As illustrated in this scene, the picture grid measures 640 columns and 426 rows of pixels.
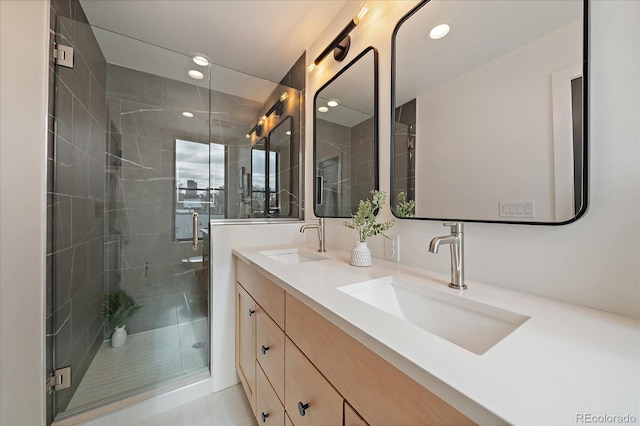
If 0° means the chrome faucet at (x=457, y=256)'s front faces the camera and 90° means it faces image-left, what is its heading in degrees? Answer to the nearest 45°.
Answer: approximately 45°

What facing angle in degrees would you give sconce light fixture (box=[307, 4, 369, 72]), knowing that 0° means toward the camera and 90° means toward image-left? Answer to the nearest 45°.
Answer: approximately 45°

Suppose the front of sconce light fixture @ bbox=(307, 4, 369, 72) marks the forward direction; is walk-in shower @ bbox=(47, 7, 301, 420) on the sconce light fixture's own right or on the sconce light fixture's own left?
on the sconce light fixture's own right
